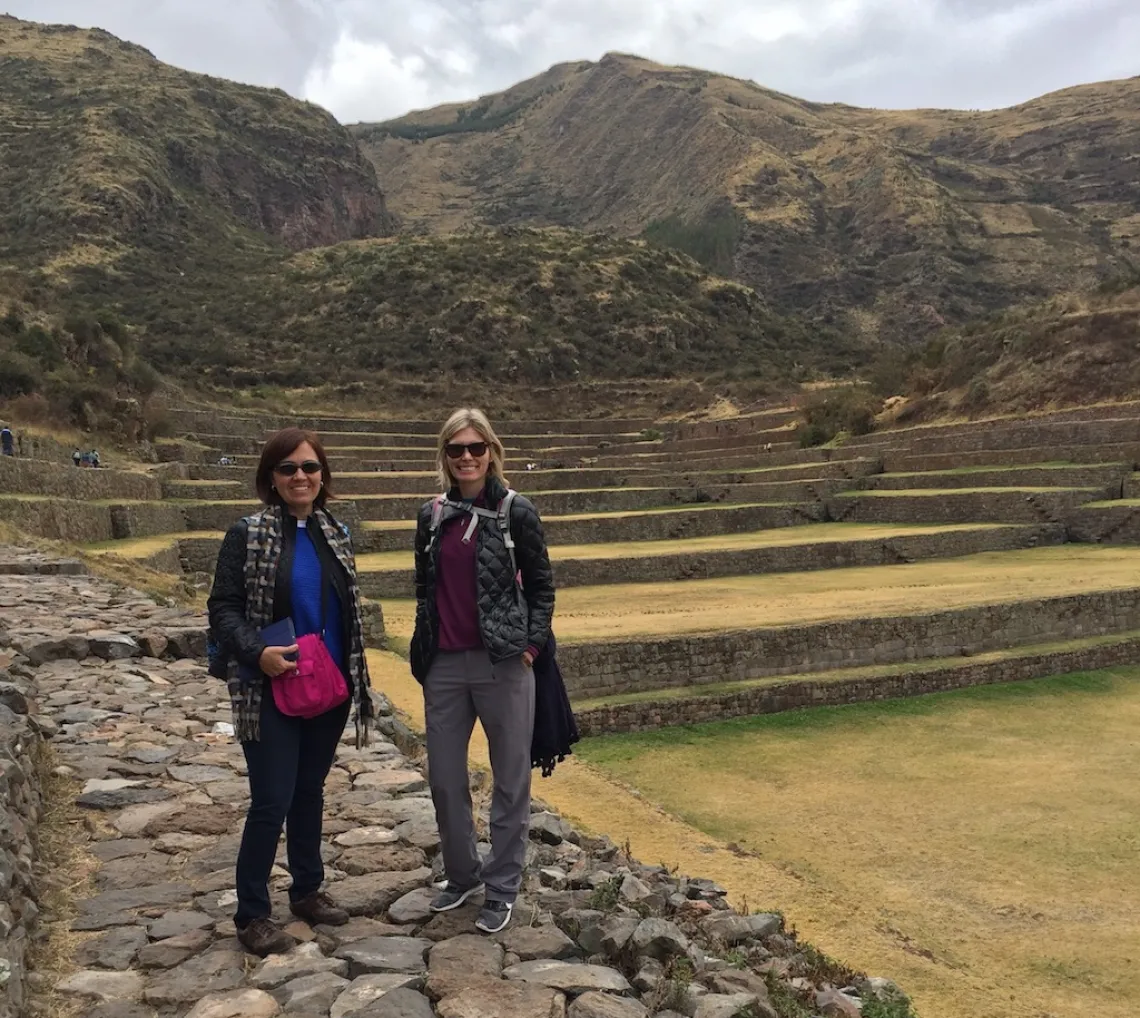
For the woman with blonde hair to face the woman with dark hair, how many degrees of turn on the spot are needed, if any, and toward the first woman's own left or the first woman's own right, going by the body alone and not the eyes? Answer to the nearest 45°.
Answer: approximately 45° to the first woman's own right

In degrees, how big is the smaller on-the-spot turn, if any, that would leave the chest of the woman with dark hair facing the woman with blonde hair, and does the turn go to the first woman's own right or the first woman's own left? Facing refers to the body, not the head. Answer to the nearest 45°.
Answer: approximately 45° to the first woman's own left

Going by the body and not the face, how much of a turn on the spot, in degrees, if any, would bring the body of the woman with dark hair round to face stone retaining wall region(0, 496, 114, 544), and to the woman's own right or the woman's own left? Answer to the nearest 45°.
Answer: approximately 135° to the woman's own left

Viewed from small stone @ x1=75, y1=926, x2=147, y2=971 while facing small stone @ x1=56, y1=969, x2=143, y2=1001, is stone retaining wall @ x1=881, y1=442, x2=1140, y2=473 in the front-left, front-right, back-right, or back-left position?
back-left

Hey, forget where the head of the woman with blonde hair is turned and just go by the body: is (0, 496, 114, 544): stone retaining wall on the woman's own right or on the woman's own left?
on the woman's own right

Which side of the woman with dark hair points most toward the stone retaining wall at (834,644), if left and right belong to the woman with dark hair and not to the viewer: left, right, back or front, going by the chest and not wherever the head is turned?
left

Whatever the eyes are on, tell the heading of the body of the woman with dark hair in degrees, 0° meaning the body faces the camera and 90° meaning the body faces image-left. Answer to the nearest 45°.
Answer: approximately 315°

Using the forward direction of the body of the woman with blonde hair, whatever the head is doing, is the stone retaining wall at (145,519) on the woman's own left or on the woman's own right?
on the woman's own right

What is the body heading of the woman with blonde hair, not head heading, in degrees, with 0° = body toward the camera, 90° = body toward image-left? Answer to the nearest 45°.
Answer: approximately 45°

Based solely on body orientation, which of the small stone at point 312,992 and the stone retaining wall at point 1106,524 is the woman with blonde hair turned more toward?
the small stone

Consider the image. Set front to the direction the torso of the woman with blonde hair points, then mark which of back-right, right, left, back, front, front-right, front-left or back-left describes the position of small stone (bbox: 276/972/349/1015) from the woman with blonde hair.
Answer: front

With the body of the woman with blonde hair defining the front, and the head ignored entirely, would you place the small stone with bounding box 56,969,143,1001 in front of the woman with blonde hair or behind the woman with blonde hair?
in front

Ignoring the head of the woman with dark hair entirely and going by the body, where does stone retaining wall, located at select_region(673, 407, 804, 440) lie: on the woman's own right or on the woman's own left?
on the woman's own left
